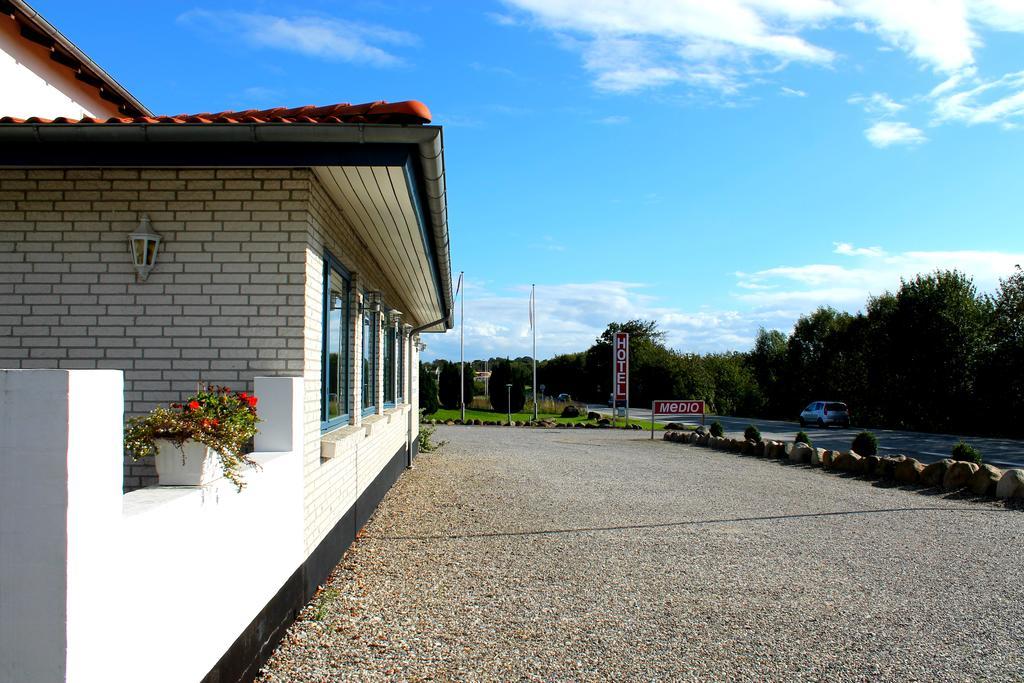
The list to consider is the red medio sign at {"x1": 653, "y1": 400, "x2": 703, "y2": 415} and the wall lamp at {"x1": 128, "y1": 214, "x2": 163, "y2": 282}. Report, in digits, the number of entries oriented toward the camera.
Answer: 2

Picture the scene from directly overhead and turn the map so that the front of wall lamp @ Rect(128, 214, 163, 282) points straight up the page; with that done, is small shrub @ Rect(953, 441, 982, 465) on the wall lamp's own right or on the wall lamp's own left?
on the wall lamp's own left

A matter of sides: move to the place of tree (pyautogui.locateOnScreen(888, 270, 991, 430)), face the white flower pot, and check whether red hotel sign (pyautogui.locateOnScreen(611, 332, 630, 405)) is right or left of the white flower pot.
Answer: right

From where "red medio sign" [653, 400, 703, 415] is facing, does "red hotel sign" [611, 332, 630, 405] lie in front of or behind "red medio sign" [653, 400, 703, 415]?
behind

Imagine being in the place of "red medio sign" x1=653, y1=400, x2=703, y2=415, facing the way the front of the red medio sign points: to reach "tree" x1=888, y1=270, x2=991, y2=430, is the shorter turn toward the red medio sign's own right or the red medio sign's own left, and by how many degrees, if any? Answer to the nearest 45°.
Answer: approximately 135° to the red medio sign's own left

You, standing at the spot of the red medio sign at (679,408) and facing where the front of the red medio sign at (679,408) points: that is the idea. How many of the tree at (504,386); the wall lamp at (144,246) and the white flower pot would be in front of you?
2

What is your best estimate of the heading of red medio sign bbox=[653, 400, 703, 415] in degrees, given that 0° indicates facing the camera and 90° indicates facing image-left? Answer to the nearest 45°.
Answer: approximately 0°

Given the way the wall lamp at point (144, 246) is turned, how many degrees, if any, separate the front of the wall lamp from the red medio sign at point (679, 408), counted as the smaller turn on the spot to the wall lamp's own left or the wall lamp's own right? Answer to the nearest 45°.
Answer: approximately 135° to the wall lamp's own left

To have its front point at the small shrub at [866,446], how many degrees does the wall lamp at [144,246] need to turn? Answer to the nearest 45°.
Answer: approximately 135° to its left

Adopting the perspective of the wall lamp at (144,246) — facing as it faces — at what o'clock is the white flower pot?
The white flower pot is roughly at 12 o'clock from the wall lamp.

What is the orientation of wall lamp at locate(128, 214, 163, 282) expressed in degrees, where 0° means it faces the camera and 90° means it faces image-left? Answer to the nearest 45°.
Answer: approximately 0°
